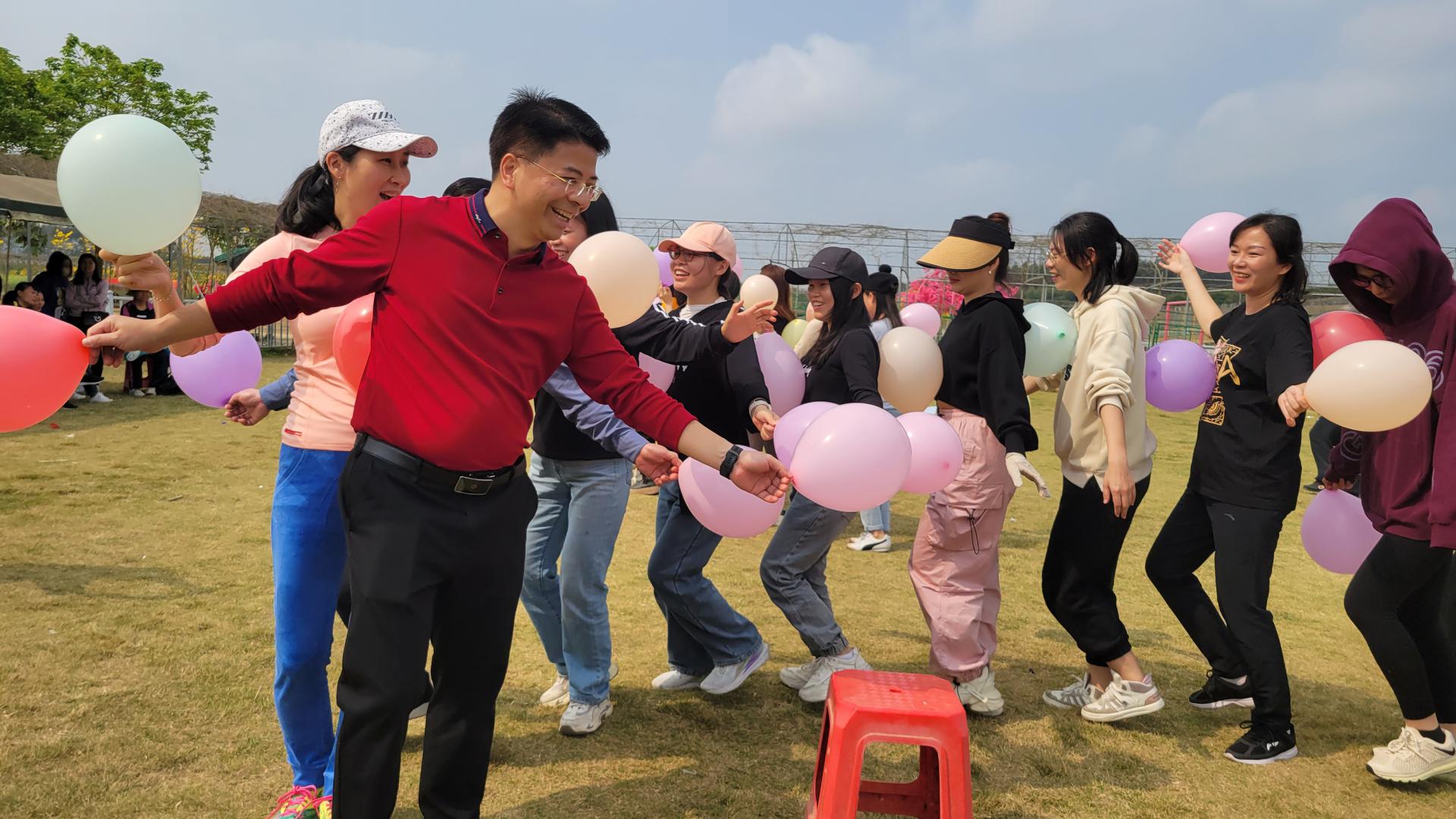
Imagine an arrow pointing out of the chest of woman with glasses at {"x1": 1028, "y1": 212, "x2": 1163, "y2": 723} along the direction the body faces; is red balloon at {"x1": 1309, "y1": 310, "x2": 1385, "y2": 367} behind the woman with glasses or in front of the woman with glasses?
behind

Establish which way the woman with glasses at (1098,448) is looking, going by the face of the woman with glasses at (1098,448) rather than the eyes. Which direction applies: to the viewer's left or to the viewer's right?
to the viewer's left

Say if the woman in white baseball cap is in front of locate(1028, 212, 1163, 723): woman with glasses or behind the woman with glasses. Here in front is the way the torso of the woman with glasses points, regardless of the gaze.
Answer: in front

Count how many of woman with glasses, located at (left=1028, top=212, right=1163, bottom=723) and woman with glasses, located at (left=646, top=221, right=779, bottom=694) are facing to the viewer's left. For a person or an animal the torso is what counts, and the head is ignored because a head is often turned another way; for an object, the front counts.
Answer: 2

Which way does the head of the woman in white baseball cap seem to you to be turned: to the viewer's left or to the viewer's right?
to the viewer's right

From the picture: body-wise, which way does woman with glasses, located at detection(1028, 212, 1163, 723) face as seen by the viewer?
to the viewer's left

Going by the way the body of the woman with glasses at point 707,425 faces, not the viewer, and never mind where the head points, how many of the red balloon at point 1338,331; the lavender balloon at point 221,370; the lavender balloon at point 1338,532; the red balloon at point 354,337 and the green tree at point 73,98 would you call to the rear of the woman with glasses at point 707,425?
2

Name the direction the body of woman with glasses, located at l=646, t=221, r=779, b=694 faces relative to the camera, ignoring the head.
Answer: to the viewer's left
